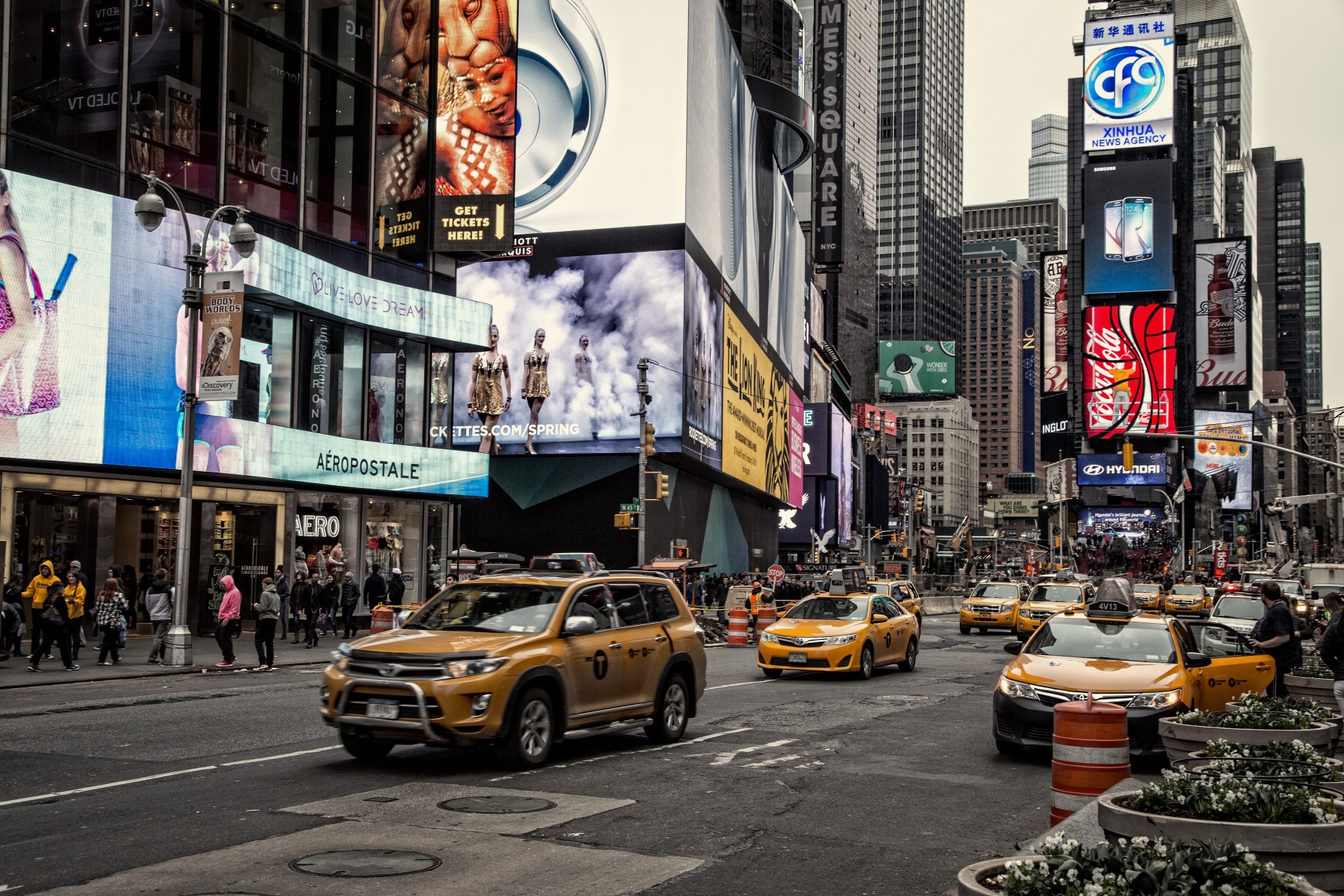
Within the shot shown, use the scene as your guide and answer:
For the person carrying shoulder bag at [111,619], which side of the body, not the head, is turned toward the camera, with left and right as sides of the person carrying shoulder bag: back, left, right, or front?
back

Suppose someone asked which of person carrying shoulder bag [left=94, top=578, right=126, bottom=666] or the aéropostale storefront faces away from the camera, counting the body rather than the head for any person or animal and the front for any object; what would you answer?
the person carrying shoulder bag

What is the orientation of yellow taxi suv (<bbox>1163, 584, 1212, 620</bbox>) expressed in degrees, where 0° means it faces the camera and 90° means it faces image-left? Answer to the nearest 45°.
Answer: approximately 0°

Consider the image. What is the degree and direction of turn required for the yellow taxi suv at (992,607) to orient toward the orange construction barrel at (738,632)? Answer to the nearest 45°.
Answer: approximately 45° to its right

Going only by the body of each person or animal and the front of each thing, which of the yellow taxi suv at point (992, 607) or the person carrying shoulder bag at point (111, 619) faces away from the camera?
the person carrying shoulder bag

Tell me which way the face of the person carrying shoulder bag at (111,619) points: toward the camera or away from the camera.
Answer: away from the camera

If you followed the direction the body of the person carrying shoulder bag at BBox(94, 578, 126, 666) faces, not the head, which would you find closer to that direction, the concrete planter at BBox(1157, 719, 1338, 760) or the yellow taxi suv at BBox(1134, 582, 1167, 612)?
the yellow taxi suv

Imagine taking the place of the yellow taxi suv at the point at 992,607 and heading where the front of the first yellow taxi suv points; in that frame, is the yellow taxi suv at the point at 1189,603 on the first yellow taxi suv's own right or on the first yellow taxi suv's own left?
on the first yellow taxi suv's own left

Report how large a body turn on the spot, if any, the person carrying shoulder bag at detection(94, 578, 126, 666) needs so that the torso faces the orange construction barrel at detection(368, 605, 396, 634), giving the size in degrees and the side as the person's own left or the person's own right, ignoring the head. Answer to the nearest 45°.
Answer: approximately 45° to the person's own right

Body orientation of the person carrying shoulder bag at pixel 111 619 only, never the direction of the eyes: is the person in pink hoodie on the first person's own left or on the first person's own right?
on the first person's own right

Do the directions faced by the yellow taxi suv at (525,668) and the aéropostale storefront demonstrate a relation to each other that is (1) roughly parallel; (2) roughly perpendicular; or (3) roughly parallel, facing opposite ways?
roughly perpendicular

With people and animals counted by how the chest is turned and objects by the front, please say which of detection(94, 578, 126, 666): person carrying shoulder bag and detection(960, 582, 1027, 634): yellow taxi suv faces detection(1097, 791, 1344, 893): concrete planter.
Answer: the yellow taxi suv
